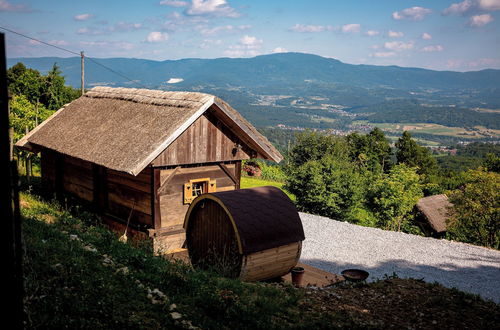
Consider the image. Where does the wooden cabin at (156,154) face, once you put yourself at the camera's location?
facing the viewer and to the right of the viewer

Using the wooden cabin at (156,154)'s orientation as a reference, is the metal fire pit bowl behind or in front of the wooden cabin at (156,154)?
in front

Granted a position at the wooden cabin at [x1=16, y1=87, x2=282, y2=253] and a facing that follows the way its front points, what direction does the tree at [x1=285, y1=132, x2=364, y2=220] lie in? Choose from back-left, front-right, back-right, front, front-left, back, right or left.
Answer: left

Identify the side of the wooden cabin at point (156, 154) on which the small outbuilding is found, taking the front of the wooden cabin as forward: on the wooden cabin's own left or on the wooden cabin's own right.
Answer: on the wooden cabin's own left

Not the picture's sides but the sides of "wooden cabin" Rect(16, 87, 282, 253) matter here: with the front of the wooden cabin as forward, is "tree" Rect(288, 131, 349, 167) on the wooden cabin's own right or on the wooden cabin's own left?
on the wooden cabin's own left

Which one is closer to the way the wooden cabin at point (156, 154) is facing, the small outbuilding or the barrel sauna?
the barrel sauna

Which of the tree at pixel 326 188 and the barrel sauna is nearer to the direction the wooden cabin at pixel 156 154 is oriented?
the barrel sauna

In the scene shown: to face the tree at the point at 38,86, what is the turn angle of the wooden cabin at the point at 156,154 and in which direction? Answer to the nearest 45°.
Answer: approximately 135° to its left

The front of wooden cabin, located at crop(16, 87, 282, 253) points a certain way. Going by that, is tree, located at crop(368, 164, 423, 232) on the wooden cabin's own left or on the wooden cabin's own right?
on the wooden cabin's own left

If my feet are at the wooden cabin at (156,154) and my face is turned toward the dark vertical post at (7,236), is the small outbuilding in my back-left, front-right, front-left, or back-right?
back-left

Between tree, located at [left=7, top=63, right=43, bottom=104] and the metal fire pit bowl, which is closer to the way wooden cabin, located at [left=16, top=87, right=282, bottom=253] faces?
the metal fire pit bowl
